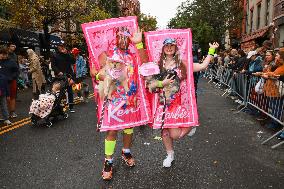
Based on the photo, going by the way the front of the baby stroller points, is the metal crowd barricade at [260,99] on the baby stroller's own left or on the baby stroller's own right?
on the baby stroller's own left

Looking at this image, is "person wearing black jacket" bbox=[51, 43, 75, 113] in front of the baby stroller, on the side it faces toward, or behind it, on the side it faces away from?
behind

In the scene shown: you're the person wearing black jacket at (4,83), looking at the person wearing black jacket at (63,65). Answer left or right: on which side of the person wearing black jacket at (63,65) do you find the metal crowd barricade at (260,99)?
right

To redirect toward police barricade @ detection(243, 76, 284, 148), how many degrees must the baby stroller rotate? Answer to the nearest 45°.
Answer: approximately 90° to its left

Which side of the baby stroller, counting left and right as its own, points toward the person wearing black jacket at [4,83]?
right

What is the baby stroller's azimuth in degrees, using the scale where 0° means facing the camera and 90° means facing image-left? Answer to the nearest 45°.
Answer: approximately 45°
